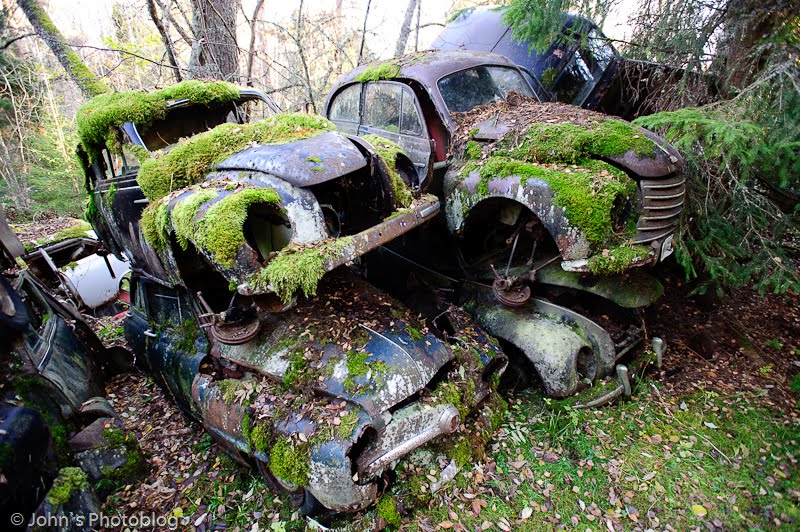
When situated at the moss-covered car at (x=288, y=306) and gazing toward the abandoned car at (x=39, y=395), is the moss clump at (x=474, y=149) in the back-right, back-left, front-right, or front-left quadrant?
back-right

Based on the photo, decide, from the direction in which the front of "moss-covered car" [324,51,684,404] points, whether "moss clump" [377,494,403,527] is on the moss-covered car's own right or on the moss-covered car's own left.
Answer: on the moss-covered car's own right

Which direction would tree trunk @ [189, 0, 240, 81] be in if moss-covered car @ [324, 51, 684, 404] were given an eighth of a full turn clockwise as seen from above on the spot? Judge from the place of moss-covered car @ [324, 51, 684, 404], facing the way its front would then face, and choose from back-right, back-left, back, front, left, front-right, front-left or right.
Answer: back-right

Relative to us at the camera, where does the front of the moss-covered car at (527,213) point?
facing the viewer and to the right of the viewer

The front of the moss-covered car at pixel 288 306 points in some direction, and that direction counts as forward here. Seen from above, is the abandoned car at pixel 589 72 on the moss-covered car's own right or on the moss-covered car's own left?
on the moss-covered car's own left

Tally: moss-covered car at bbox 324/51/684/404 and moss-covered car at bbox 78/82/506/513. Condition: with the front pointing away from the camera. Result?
0

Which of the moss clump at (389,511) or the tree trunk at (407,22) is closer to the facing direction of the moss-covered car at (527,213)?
the moss clump

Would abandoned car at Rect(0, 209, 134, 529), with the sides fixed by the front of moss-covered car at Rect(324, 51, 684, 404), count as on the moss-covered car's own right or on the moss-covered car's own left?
on the moss-covered car's own right

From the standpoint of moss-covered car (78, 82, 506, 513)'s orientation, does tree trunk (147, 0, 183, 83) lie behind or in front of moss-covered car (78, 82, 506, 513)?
behind

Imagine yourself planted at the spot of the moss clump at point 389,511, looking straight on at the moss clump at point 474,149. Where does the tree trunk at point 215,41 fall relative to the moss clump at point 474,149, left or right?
left

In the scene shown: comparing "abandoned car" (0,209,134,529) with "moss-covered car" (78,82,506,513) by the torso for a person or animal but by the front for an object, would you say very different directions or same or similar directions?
same or similar directions

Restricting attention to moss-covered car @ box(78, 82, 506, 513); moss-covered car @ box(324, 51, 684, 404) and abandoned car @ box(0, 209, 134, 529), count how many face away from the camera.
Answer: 0

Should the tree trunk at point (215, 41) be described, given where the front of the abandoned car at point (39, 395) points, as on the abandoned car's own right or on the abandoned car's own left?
on the abandoned car's own left

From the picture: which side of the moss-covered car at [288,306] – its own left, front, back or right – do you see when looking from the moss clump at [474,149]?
left

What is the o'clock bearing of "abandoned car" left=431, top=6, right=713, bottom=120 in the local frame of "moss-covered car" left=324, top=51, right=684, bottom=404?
The abandoned car is roughly at 8 o'clock from the moss-covered car.

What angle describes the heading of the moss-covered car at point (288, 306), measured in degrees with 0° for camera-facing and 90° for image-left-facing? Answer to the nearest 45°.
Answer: approximately 315°
